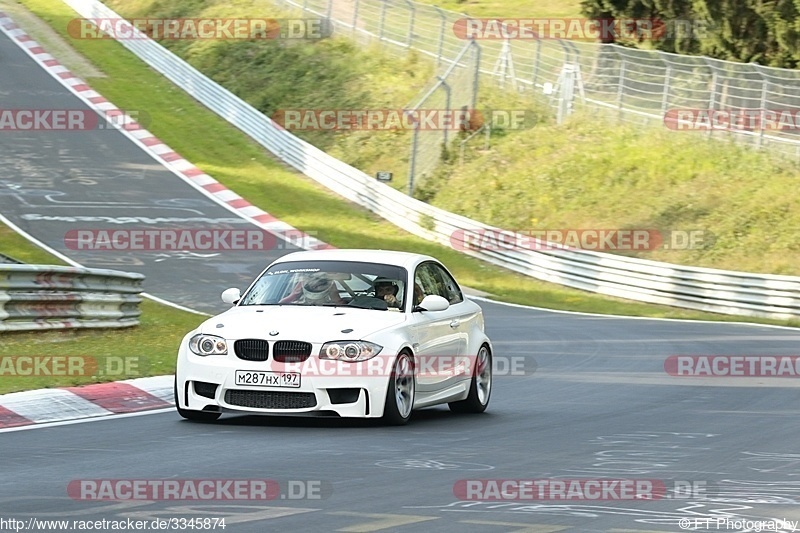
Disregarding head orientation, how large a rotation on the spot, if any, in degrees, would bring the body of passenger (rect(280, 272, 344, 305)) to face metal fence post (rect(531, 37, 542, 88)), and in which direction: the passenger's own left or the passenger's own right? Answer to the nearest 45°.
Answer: approximately 180°

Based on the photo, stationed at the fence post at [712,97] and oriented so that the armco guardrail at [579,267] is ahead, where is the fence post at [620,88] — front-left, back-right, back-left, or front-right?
back-right

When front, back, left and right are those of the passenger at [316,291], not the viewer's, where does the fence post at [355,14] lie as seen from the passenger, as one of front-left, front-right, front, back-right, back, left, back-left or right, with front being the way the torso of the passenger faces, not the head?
back

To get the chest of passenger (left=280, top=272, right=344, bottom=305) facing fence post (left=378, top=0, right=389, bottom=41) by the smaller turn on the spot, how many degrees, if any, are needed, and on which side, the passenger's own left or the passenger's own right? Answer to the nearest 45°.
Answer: approximately 180°

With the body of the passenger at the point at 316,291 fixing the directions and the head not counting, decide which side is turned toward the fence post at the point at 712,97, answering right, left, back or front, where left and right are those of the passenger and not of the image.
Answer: back

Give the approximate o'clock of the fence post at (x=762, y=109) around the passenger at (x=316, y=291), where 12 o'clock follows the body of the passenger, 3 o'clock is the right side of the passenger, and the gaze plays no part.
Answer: The fence post is roughly at 7 o'clock from the passenger.

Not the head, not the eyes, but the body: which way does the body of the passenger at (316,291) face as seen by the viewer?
toward the camera

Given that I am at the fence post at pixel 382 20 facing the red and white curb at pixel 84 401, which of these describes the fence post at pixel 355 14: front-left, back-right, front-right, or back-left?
back-right

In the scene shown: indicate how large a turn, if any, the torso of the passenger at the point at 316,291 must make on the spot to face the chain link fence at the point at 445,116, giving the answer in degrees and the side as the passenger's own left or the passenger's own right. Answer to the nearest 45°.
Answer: approximately 180°

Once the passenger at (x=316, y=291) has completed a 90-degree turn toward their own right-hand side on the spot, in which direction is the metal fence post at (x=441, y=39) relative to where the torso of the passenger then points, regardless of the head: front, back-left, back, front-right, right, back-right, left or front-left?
right

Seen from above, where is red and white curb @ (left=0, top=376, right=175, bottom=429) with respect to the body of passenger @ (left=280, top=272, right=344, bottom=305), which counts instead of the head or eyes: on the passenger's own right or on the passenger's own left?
on the passenger's own right

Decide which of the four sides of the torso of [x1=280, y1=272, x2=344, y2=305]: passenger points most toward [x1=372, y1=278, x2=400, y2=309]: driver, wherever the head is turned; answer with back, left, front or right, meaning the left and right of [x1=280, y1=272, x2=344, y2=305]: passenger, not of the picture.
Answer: left
